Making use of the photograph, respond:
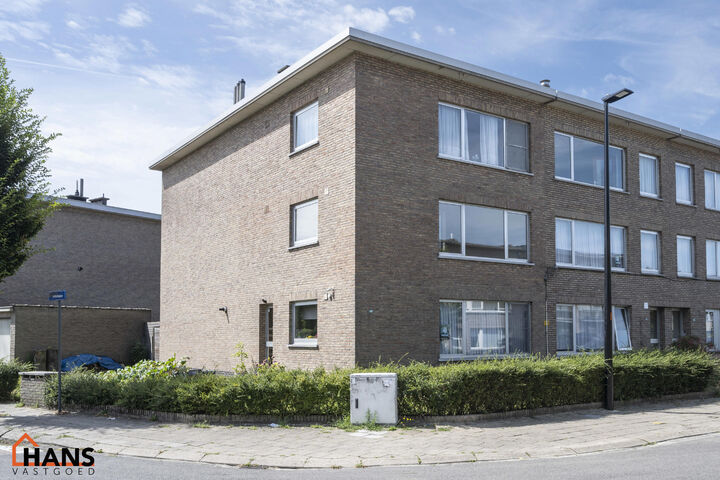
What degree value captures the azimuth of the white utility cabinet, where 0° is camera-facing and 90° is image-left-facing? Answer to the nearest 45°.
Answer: approximately 0°

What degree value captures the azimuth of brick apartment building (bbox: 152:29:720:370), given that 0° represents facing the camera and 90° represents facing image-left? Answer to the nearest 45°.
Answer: approximately 315°

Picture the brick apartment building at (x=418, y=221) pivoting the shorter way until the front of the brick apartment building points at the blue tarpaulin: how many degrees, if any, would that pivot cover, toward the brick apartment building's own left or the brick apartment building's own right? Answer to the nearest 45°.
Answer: approximately 180°

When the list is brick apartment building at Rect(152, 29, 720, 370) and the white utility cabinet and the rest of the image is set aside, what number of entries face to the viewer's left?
0

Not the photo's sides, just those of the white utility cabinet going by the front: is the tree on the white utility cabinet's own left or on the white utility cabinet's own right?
on the white utility cabinet's own right

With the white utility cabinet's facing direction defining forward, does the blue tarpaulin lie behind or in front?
behind

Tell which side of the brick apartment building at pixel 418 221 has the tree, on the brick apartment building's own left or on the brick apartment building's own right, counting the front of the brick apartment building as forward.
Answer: on the brick apartment building's own right

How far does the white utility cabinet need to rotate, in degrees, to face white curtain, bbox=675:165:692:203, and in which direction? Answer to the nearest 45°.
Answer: approximately 135° to its left

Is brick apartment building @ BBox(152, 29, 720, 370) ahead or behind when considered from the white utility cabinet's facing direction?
behind
